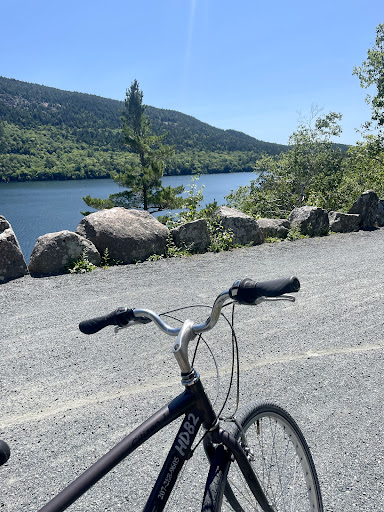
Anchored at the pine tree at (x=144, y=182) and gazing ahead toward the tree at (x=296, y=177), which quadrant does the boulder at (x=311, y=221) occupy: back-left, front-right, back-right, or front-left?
front-right

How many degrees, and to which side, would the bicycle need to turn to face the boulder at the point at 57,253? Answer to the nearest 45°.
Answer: approximately 90° to its left

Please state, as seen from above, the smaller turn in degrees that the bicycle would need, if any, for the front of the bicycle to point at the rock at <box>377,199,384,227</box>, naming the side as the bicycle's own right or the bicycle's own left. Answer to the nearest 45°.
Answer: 0° — it already faces it

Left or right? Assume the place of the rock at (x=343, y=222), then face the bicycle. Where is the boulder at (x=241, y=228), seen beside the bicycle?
right

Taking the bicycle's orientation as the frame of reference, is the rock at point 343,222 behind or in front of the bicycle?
in front

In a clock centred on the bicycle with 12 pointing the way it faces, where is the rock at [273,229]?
The rock is roughly at 11 o'clock from the bicycle.

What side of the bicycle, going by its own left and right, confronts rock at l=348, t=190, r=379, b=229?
front

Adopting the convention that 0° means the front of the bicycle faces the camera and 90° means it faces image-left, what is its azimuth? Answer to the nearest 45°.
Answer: approximately 225°

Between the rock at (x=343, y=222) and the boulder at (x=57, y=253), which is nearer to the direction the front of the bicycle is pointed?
the rock

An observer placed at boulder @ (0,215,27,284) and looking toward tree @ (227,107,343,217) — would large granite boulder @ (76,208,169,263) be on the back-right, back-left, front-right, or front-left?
front-right

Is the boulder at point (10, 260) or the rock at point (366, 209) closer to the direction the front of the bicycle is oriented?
the rock

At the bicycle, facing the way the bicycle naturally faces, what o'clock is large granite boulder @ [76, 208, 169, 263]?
The large granite boulder is roughly at 10 o'clock from the bicycle.

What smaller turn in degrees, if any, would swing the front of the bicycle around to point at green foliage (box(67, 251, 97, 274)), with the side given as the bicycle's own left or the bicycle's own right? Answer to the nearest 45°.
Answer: approximately 45° to the bicycle's own left

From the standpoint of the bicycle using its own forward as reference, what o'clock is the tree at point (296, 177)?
The tree is roughly at 11 o'clock from the bicycle.

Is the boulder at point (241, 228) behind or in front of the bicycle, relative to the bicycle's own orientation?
in front

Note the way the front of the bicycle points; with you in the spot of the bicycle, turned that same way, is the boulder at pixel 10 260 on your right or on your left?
on your left
